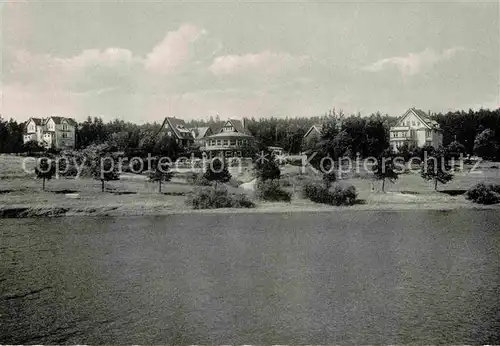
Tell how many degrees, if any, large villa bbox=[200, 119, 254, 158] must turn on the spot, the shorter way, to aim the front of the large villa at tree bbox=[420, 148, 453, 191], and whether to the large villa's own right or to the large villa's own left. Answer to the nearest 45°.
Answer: approximately 90° to the large villa's own left

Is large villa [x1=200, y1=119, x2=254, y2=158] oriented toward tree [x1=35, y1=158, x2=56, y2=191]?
no

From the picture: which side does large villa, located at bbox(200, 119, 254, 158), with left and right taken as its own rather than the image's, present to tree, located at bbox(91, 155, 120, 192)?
front

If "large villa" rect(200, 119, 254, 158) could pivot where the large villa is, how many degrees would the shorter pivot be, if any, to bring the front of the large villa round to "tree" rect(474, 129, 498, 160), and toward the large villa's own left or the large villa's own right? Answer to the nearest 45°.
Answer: approximately 90° to the large villa's own left

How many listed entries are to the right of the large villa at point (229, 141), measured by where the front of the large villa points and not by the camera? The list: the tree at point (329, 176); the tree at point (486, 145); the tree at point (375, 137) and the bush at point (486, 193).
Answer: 0

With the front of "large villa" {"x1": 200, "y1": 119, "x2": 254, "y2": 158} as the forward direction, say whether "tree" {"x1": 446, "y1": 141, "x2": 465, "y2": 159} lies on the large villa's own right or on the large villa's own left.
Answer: on the large villa's own left

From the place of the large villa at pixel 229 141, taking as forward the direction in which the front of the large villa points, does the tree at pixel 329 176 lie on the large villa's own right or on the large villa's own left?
on the large villa's own left

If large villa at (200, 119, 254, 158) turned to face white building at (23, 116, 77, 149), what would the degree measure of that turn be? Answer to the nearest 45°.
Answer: approximately 90° to its right

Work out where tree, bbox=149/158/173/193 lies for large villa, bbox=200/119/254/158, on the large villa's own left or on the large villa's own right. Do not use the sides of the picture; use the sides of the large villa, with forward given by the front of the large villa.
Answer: on the large villa's own right

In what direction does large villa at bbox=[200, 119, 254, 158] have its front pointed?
toward the camera

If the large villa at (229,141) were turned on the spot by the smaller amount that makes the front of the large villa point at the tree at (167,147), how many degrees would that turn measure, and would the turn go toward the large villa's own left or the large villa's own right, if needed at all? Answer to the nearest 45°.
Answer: approximately 90° to the large villa's own right

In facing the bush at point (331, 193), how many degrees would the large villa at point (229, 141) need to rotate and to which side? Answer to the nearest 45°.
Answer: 0° — it already faces it
